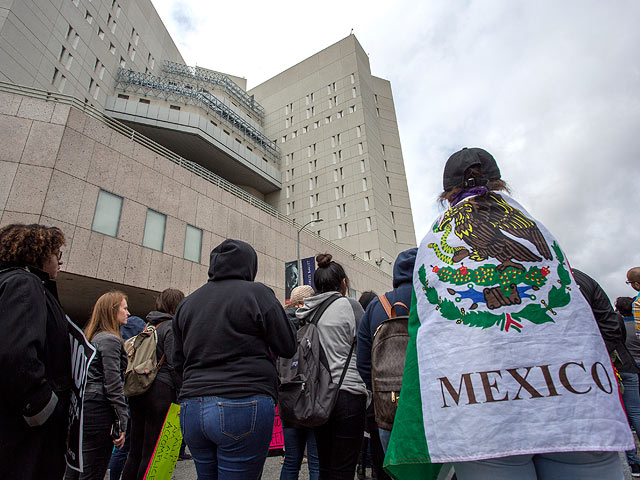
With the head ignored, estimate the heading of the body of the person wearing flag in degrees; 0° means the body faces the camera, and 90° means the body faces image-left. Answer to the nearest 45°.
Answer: approximately 180°

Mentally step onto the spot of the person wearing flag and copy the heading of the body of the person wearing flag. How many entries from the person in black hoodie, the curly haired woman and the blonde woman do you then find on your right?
0

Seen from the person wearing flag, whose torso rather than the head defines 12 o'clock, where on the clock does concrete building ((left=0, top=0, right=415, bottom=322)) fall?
The concrete building is roughly at 10 o'clock from the person wearing flag.

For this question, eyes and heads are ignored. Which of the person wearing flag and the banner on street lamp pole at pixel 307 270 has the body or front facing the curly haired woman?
the banner on street lamp pole

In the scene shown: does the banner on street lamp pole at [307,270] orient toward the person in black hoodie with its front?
yes

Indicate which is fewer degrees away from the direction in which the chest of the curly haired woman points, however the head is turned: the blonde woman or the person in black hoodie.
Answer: the person in black hoodie

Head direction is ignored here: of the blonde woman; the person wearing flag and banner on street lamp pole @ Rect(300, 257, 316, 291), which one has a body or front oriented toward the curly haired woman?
the banner on street lamp pole

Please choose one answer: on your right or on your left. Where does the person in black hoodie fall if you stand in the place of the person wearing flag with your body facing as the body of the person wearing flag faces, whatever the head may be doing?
on your left

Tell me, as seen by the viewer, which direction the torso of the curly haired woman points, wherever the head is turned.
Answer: to the viewer's right

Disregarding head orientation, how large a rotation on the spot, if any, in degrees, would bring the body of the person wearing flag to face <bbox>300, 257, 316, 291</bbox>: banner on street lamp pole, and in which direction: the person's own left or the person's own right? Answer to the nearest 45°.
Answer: approximately 45° to the person's own left

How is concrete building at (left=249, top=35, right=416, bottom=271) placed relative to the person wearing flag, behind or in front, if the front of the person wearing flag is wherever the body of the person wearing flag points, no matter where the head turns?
in front

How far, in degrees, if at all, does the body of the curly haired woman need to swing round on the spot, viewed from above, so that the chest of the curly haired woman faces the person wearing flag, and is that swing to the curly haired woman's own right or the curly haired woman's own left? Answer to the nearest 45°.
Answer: approximately 45° to the curly haired woman's own right

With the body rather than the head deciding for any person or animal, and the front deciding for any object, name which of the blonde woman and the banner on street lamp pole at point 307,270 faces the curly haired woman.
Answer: the banner on street lamp pole

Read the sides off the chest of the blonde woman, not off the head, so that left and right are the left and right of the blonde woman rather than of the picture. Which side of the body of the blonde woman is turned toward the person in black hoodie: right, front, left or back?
right

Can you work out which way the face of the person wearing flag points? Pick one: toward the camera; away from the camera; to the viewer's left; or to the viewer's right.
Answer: away from the camera
